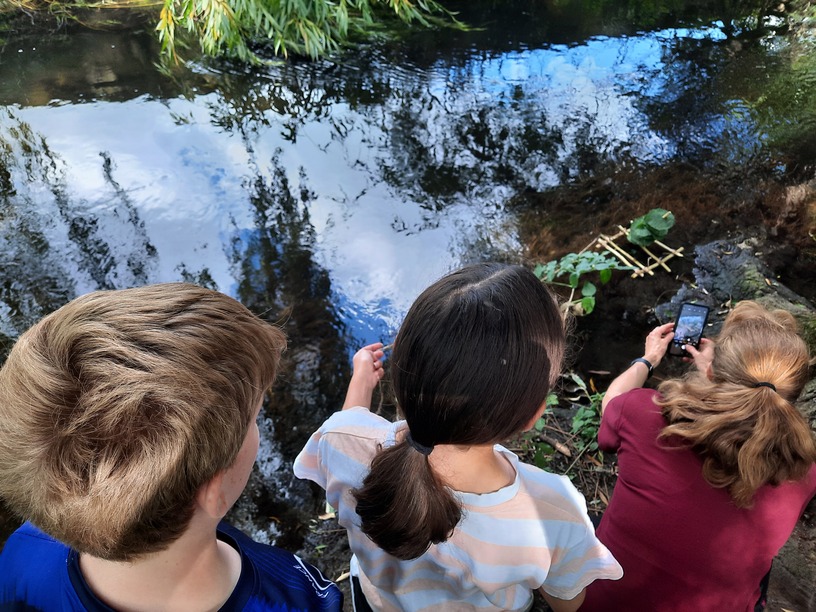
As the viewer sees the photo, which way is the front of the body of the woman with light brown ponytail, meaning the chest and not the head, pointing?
away from the camera

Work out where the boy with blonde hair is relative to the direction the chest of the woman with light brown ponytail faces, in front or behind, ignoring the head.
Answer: behind

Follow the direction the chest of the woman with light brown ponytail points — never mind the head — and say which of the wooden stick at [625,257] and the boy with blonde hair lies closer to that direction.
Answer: the wooden stick

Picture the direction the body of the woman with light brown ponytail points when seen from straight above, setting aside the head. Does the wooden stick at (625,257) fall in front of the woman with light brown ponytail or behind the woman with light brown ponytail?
in front

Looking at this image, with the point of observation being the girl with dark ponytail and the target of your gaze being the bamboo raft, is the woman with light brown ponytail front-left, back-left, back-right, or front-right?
front-right

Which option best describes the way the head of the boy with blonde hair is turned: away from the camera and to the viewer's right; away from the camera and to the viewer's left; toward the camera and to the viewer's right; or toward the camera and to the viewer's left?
away from the camera and to the viewer's right

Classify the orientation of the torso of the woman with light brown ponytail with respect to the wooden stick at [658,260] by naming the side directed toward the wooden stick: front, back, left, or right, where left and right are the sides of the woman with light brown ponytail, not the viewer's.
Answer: front

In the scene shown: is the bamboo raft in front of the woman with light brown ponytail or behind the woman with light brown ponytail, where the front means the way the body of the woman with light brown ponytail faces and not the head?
in front
